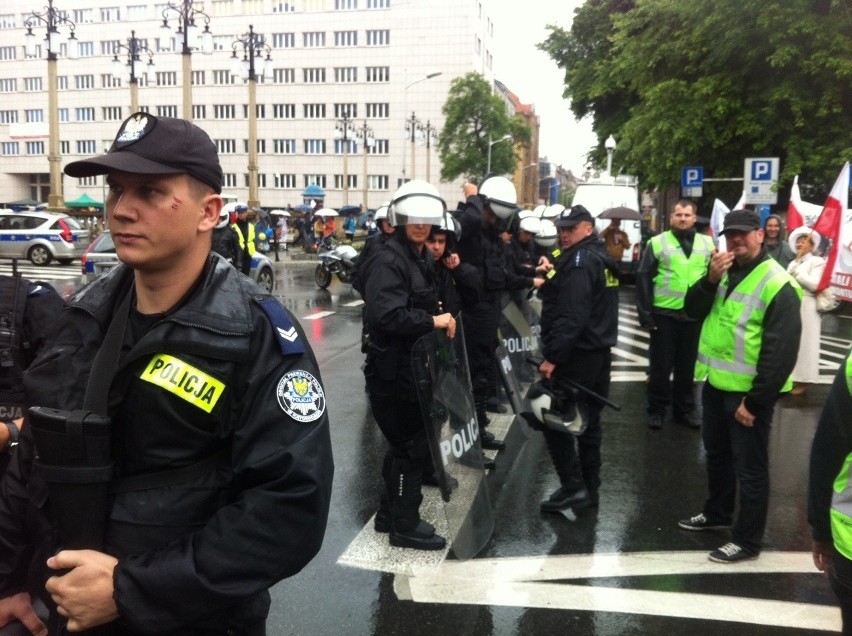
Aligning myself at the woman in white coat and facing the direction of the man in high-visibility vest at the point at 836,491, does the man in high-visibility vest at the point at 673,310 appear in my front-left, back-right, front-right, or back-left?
front-right

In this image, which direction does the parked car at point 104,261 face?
to the viewer's right

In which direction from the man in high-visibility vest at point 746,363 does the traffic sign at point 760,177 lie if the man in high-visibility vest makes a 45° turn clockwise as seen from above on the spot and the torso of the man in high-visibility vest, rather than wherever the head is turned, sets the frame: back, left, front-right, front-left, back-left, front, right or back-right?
right

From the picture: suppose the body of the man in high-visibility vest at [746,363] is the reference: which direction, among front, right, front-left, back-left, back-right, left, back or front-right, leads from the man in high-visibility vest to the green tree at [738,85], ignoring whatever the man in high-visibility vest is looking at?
back-right

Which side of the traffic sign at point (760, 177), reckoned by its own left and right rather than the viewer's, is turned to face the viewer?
front

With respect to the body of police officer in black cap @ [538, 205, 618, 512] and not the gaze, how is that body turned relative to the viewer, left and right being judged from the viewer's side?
facing to the left of the viewer

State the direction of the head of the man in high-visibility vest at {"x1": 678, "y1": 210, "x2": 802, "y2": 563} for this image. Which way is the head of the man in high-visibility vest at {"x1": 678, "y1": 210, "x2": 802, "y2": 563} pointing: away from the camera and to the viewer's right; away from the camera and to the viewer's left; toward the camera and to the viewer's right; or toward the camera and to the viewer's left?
toward the camera and to the viewer's left

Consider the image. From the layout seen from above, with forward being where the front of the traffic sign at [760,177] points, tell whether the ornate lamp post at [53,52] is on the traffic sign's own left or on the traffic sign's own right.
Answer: on the traffic sign's own right

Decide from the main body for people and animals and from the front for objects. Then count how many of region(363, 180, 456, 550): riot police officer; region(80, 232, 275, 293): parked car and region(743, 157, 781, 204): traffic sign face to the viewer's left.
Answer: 0

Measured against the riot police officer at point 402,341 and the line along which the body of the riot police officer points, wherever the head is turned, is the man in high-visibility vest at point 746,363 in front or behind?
in front
